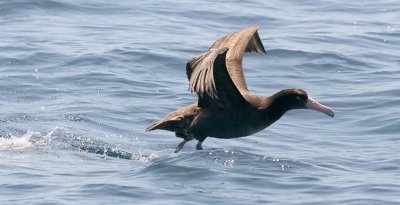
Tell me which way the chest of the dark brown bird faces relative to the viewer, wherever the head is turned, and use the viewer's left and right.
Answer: facing to the right of the viewer
